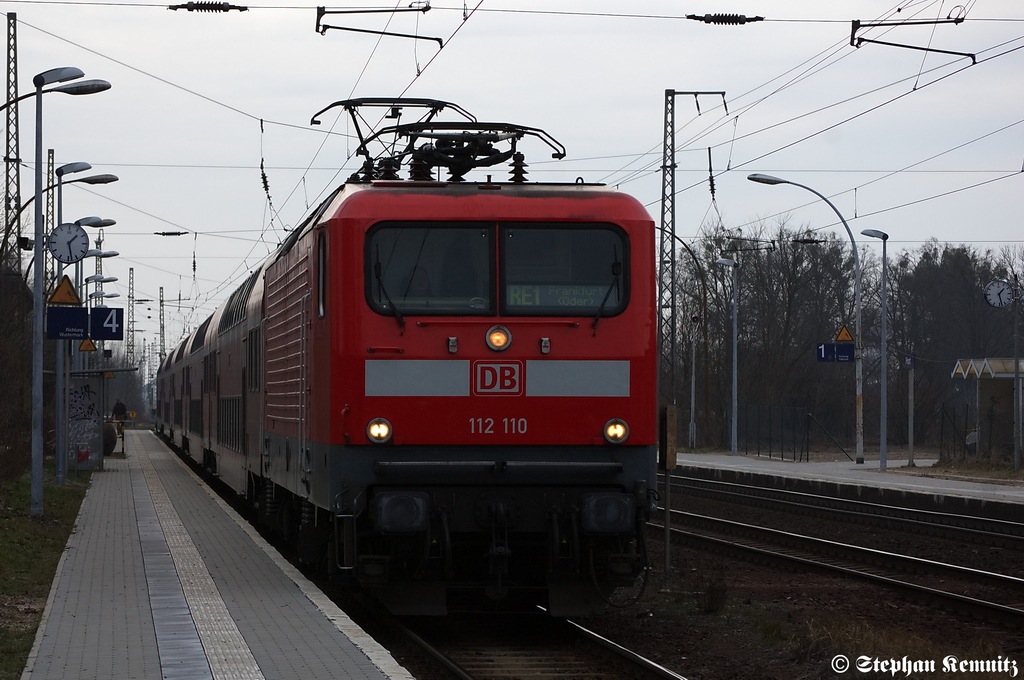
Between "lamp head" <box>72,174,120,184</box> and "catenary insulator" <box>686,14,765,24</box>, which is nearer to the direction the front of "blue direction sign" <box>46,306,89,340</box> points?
the catenary insulator

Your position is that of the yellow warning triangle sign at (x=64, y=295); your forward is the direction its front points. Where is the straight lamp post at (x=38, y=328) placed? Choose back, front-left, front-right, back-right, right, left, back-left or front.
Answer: front

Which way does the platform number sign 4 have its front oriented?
toward the camera

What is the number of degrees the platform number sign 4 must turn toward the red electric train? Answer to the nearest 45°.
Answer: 0° — it already faces it

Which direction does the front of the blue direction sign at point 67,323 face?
toward the camera

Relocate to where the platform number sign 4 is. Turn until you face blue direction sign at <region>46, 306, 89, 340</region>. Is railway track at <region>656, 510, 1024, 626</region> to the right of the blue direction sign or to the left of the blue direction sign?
left

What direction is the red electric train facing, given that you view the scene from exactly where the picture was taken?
facing the viewer

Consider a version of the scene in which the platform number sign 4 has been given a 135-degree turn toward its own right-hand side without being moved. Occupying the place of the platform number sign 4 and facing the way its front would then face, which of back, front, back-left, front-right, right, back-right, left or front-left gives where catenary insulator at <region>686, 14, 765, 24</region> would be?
back
